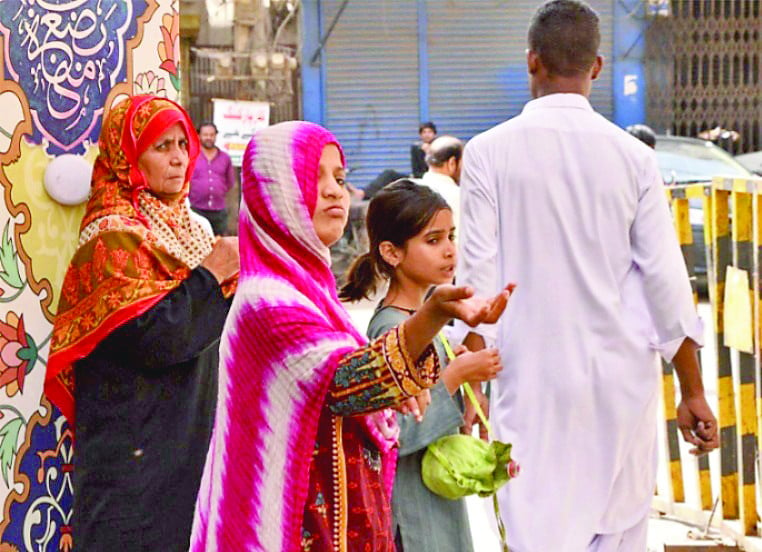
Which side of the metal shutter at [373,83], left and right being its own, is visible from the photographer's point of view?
front

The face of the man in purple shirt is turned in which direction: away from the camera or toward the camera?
toward the camera

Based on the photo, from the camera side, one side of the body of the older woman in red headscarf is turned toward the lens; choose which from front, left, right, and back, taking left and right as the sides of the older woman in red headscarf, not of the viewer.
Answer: right

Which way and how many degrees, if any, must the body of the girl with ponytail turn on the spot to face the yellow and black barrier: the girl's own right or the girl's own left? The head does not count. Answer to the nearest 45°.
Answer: approximately 45° to the girl's own left

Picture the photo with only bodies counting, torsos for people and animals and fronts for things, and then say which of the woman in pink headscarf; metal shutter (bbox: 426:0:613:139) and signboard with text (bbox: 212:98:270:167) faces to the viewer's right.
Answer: the woman in pink headscarf

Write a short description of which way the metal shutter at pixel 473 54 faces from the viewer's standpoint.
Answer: facing the viewer

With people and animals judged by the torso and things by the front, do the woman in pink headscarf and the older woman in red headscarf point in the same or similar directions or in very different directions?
same or similar directions

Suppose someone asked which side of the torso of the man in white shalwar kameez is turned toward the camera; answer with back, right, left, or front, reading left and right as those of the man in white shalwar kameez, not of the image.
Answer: back

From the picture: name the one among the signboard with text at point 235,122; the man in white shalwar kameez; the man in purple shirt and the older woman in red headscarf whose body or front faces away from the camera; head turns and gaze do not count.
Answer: the man in white shalwar kameez

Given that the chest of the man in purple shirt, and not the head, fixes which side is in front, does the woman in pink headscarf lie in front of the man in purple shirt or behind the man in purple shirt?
in front

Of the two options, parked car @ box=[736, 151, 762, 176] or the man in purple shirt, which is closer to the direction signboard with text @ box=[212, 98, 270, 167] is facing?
the man in purple shirt

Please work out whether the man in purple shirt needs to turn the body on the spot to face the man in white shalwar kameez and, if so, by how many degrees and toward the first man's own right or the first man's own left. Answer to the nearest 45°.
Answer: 0° — they already face them

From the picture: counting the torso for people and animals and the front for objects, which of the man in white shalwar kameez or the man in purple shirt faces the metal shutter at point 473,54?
the man in white shalwar kameez

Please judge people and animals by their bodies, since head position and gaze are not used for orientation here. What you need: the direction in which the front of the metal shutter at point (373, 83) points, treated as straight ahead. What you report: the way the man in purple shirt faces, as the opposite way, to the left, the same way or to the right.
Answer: the same way

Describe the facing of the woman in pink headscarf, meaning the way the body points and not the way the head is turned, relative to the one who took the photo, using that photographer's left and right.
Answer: facing to the right of the viewer

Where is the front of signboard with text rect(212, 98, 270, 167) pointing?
toward the camera

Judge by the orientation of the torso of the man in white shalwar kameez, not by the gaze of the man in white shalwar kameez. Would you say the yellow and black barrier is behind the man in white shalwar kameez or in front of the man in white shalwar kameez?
in front

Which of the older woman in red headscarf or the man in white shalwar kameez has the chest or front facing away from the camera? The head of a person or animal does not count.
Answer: the man in white shalwar kameez
